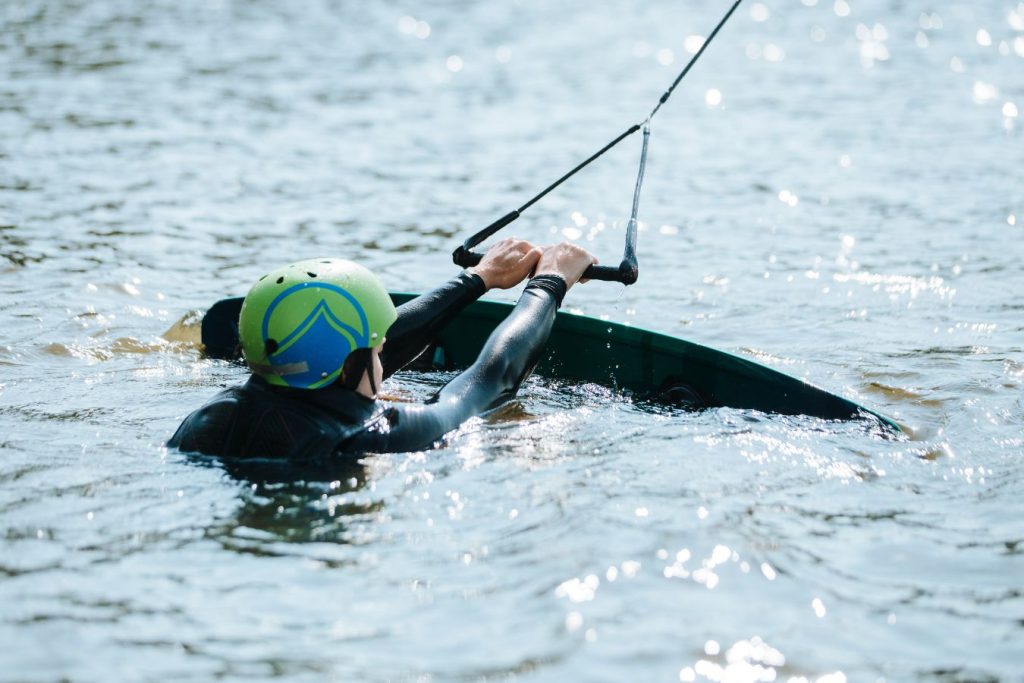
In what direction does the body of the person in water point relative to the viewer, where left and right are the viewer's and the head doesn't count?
facing away from the viewer and to the right of the viewer

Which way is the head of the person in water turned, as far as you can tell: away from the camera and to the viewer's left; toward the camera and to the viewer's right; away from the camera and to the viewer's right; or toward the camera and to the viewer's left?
away from the camera and to the viewer's right
